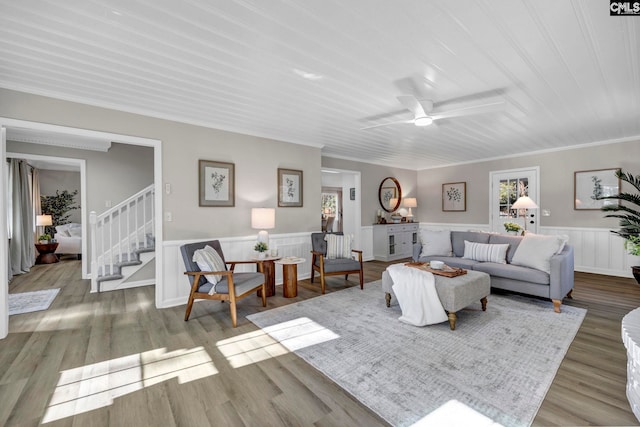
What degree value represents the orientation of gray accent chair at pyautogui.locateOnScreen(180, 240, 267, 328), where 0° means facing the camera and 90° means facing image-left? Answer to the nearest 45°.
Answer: approximately 315°

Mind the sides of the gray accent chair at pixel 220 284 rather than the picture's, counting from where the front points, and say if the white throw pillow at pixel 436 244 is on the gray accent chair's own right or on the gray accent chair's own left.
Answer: on the gray accent chair's own left

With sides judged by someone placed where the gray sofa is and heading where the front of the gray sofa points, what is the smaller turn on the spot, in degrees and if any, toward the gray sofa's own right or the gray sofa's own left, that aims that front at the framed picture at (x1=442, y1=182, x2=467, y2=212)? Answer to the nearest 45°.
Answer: approximately 135° to the gray sofa's own right

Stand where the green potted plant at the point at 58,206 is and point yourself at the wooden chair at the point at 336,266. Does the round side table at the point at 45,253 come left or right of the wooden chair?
right

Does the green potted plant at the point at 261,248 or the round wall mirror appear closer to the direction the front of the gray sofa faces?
the green potted plant

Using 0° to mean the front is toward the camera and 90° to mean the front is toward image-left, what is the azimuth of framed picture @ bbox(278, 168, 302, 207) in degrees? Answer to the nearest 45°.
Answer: approximately 315°

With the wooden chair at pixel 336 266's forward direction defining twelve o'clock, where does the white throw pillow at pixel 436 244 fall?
The white throw pillow is roughly at 10 o'clock from the wooden chair.

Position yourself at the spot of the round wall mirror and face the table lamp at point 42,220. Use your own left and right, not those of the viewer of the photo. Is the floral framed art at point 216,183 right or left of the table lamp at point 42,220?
left

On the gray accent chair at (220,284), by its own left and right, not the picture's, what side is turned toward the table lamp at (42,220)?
back
